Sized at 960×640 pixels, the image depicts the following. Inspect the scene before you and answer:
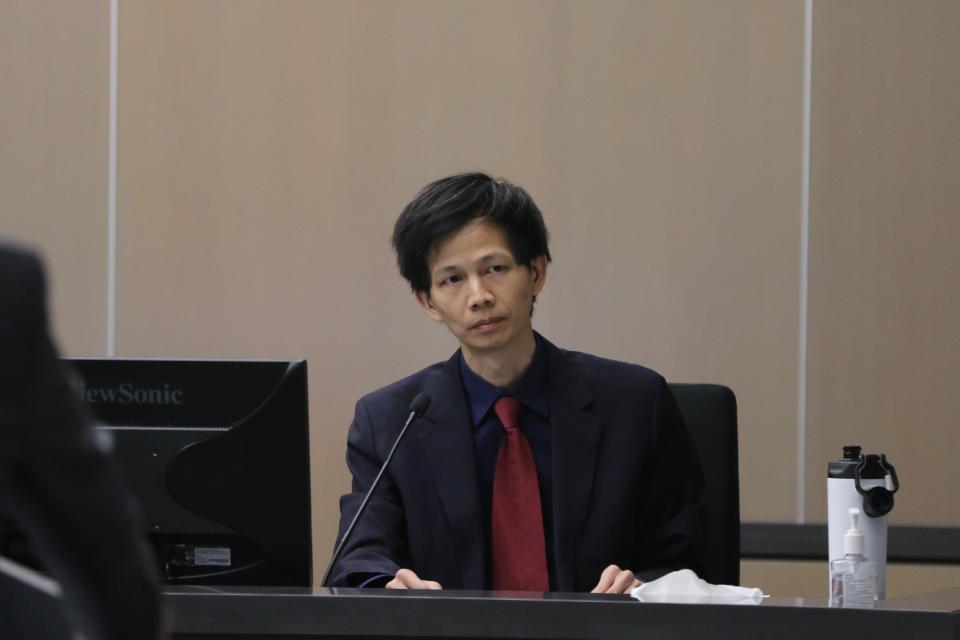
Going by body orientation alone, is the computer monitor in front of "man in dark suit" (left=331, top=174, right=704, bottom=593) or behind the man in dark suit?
in front

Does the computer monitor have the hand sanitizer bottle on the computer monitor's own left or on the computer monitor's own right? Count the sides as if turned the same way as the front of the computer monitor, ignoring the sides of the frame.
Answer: on the computer monitor's own right

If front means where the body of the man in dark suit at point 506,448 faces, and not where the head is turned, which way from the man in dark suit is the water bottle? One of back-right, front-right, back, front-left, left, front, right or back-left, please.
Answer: front-left

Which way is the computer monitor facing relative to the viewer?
away from the camera

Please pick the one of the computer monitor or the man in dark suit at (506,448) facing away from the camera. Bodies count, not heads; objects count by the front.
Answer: the computer monitor

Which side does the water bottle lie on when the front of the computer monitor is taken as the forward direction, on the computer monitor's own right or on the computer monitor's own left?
on the computer monitor's own right

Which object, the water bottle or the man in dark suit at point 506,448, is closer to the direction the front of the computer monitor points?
the man in dark suit

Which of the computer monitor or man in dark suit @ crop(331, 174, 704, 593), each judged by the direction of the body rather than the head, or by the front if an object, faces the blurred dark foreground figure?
the man in dark suit

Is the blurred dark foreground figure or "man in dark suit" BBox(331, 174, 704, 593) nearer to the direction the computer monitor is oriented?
the man in dark suit

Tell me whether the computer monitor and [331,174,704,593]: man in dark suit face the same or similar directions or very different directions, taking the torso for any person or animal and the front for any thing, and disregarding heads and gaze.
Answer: very different directions

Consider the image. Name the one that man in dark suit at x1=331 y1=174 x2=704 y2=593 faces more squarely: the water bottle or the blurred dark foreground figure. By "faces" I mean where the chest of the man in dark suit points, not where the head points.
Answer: the blurred dark foreground figure

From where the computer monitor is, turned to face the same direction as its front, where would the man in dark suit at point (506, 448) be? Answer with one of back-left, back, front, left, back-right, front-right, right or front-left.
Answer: front-right

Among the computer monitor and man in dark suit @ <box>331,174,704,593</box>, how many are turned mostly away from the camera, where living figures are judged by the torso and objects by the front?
1
